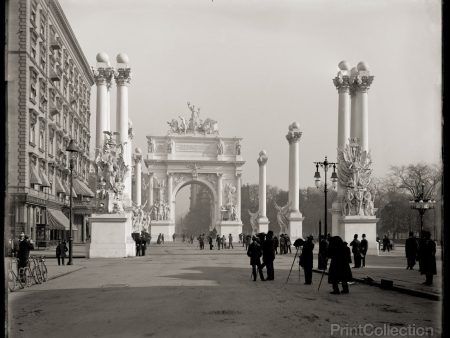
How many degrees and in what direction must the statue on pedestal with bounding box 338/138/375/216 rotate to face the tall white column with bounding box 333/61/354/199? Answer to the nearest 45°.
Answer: approximately 180°

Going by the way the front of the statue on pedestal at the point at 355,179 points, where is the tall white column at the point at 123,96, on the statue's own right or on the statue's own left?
on the statue's own right

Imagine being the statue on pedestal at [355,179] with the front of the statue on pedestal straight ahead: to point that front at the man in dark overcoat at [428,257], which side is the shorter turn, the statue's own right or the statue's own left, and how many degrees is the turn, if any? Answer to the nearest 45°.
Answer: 0° — it already faces them

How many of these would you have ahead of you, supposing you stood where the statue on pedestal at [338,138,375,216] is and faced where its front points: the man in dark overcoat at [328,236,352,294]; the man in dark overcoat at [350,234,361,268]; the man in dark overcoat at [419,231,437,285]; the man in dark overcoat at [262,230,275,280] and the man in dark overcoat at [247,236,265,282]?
5

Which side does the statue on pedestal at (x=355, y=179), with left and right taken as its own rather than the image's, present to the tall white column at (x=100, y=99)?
right

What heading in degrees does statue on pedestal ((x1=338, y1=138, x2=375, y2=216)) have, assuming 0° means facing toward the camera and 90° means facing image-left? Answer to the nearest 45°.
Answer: approximately 0°

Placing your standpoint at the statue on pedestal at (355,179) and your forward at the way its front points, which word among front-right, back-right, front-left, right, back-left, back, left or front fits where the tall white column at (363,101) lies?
back

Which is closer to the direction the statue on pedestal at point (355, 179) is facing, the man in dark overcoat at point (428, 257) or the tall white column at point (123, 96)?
the man in dark overcoat

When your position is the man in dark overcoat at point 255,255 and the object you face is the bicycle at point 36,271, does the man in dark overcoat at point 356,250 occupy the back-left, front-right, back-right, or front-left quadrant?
back-right

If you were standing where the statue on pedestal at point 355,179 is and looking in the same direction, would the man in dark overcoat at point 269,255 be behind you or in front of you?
in front
